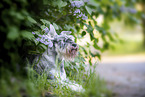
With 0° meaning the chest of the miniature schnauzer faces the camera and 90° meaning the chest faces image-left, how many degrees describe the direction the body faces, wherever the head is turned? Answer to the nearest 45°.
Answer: approximately 315°

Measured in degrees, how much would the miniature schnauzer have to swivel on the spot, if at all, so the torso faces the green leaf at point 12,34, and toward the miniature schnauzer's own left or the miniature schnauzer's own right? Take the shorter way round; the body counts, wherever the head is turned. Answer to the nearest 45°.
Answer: approximately 90° to the miniature schnauzer's own right
